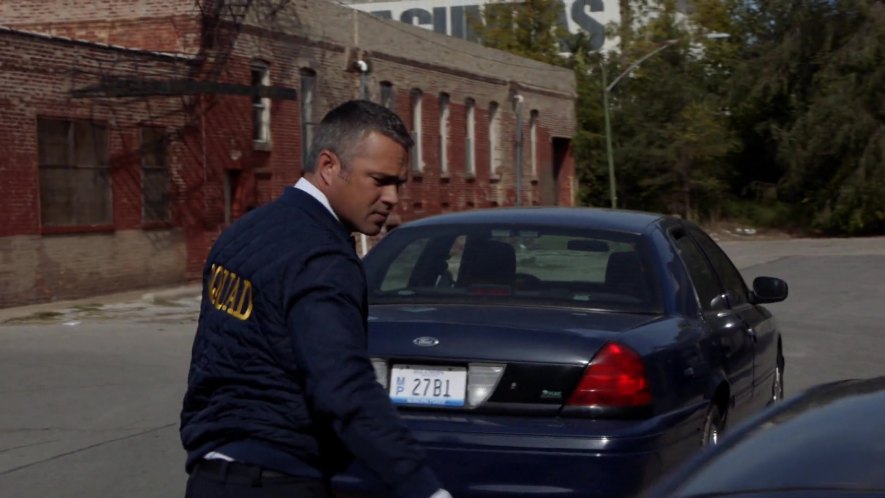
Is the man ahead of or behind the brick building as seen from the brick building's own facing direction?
ahead

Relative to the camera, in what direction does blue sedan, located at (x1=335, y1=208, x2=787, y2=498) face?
facing away from the viewer and to the right of the viewer

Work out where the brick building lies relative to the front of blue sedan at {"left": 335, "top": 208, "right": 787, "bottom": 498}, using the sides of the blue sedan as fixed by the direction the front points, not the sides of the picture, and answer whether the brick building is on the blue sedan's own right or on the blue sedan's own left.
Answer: on the blue sedan's own left

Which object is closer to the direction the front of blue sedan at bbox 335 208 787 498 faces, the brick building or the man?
the brick building

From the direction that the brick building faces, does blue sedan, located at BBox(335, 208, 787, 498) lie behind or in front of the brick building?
in front

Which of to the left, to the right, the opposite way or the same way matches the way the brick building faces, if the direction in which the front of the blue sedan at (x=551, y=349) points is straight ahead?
to the right

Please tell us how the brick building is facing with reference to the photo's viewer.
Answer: facing the viewer and to the right of the viewer

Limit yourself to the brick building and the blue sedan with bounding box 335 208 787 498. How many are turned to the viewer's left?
0

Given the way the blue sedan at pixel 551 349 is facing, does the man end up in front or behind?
behind
